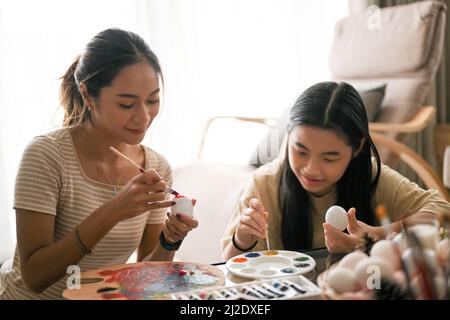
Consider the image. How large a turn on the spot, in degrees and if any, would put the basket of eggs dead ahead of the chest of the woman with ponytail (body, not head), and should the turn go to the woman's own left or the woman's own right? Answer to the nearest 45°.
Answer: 0° — they already face it

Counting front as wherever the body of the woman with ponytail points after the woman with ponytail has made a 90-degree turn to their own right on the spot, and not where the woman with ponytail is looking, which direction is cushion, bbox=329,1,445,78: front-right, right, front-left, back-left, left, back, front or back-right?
back

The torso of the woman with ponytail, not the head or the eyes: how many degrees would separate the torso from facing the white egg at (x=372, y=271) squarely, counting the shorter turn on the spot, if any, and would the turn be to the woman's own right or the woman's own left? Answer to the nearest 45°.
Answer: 0° — they already face it

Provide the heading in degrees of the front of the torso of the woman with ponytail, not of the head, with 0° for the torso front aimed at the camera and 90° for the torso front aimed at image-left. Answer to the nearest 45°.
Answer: approximately 315°

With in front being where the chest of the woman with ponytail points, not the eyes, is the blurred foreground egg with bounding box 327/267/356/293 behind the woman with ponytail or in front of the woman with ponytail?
in front
